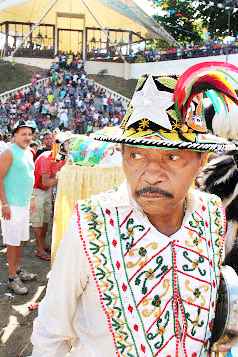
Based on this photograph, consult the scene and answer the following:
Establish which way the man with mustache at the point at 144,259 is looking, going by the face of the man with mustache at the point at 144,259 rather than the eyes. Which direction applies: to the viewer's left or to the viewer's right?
to the viewer's left

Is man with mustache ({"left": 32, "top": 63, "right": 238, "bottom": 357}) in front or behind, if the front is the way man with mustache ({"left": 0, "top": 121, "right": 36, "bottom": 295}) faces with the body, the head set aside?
in front

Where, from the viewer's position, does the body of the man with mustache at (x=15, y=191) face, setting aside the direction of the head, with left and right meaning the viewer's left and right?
facing the viewer and to the right of the viewer

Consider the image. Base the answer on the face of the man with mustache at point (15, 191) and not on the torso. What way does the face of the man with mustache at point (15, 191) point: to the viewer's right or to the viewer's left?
to the viewer's right

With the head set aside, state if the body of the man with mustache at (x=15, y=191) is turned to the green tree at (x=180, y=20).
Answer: no

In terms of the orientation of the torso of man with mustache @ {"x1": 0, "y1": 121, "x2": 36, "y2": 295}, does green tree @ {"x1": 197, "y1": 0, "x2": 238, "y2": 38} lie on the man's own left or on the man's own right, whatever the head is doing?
on the man's own left

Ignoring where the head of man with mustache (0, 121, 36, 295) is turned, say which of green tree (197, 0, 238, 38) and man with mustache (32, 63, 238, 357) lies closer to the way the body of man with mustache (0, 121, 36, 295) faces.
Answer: the man with mustache
